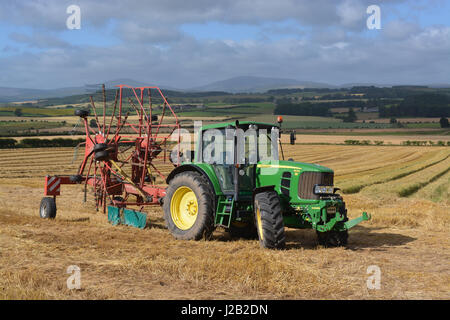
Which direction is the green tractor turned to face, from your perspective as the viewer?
facing the viewer and to the right of the viewer

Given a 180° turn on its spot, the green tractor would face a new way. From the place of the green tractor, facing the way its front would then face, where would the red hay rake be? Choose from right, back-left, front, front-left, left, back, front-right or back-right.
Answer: front
